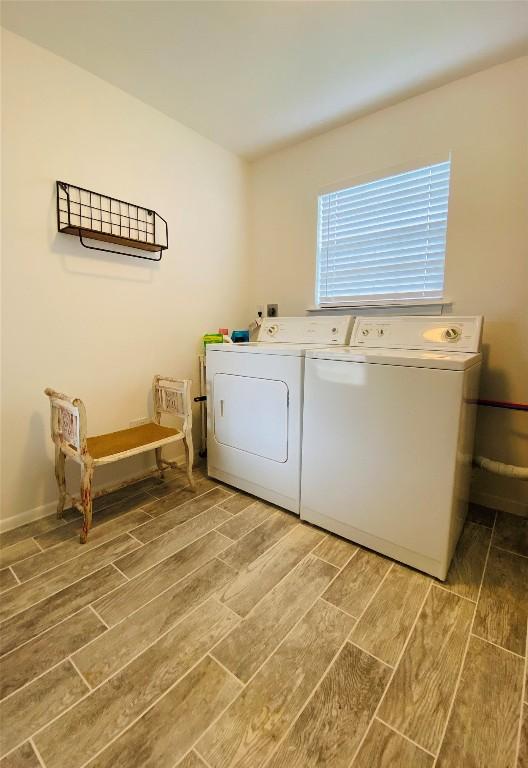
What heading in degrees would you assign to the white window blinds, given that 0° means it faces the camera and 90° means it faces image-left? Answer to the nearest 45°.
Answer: approximately 45°

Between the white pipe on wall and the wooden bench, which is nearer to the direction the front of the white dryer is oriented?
the wooden bench

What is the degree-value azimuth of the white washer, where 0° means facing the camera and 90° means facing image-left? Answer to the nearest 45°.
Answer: approximately 45°

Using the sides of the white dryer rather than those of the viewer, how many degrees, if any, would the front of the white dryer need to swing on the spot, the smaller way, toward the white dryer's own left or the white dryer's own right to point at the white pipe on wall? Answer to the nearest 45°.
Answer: approximately 135° to the white dryer's own left

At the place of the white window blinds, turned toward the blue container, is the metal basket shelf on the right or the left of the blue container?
left
